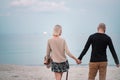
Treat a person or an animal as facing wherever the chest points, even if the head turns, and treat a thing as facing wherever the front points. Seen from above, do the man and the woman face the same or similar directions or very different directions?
same or similar directions

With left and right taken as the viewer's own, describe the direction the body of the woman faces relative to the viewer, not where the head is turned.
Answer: facing away from the viewer

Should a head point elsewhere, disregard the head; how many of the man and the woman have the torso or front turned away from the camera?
2

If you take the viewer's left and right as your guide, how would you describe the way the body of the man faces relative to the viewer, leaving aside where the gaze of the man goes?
facing away from the viewer

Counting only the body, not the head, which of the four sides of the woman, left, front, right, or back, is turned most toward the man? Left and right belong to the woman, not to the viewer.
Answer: right

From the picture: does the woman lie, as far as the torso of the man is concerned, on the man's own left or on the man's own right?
on the man's own left
